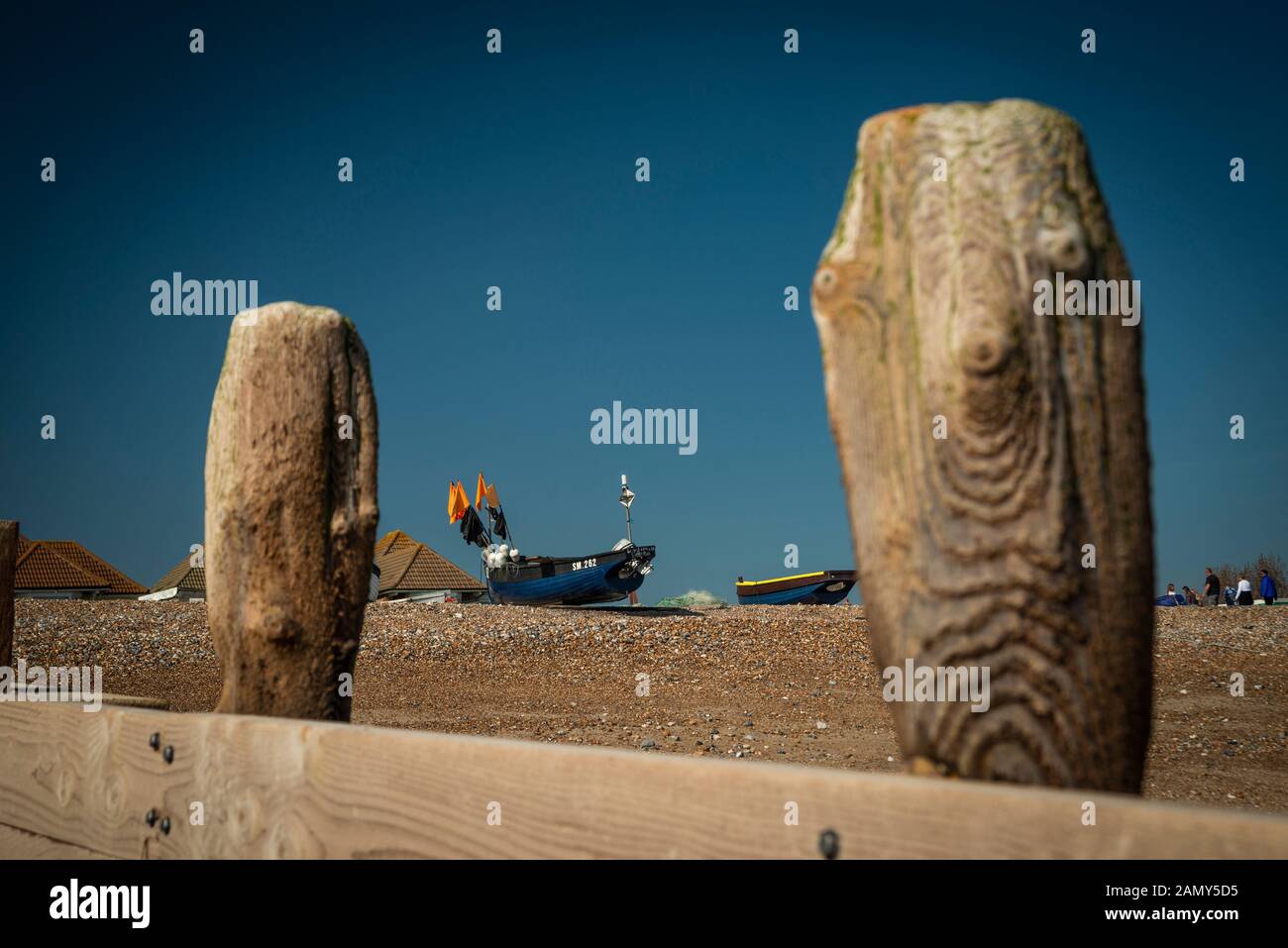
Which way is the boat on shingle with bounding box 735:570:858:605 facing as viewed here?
to the viewer's right

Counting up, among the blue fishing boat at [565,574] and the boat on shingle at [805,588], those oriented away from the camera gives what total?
0

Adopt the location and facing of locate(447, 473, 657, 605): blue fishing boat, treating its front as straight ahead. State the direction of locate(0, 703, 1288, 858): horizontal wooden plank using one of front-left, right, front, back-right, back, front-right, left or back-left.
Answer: front-right

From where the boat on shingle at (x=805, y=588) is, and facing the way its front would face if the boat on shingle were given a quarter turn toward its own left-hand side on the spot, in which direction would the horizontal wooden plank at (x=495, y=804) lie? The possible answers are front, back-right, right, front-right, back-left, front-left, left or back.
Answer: back

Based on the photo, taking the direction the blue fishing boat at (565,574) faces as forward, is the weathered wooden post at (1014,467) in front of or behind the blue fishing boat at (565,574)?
in front

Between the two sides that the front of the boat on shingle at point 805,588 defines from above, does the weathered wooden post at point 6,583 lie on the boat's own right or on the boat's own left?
on the boat's own right

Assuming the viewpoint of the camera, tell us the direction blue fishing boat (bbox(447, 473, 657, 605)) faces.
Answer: facing the viewer and to the right of the viewer

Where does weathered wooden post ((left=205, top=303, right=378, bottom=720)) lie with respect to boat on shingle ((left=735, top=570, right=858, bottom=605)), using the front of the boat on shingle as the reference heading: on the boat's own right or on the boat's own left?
on the boat's own right

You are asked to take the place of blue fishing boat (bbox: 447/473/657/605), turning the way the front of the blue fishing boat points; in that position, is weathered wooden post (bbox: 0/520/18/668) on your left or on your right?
on your right

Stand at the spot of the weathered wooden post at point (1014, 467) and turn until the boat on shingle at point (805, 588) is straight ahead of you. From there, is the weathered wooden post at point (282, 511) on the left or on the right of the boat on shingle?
left
